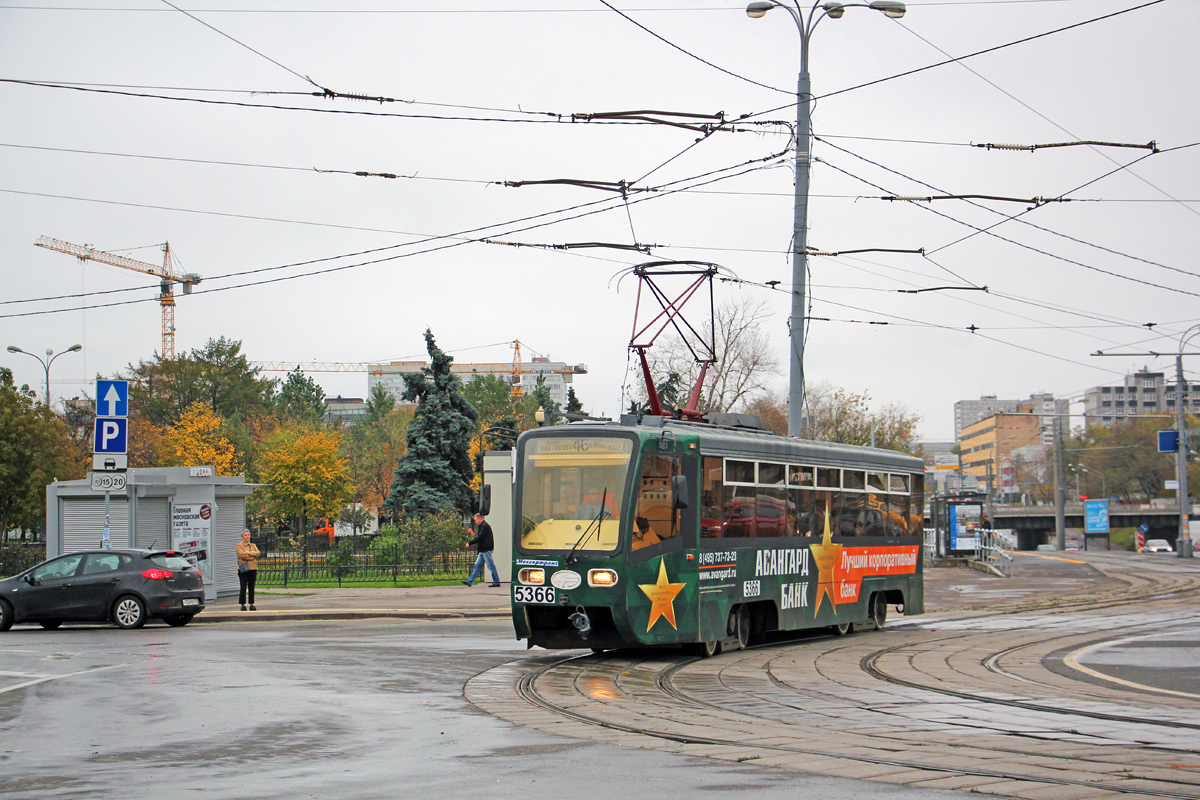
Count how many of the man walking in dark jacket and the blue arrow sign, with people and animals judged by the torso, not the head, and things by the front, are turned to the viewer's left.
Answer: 1

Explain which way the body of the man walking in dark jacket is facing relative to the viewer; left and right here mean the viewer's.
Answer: facing to the left of the viewer

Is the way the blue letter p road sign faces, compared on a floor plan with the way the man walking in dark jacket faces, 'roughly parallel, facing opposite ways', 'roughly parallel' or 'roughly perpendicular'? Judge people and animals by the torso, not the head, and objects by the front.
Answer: roughly perpendicular

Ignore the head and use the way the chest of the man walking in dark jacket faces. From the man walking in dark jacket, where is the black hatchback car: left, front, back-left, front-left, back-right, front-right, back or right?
front-left

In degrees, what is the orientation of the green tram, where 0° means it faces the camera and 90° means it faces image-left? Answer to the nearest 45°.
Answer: approximately 45°
